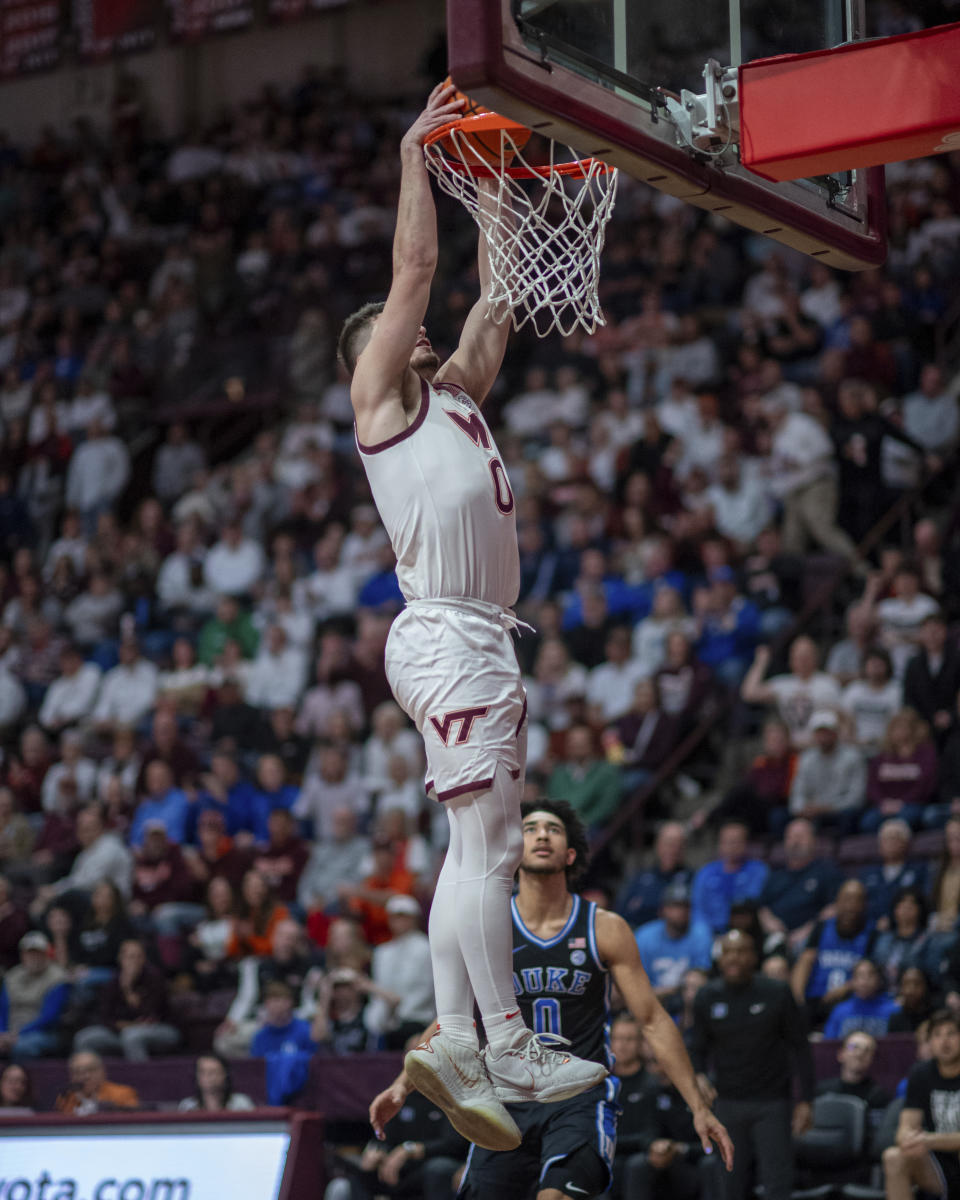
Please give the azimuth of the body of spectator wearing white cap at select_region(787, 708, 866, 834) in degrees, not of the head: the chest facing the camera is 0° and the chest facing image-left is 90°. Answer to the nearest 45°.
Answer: approximately 0°

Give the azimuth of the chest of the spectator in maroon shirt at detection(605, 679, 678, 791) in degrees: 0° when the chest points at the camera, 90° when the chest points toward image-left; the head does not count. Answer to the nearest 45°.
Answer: approximately 0°

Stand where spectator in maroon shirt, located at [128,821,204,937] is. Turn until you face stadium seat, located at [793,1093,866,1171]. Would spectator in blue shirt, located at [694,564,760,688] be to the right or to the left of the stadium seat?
left

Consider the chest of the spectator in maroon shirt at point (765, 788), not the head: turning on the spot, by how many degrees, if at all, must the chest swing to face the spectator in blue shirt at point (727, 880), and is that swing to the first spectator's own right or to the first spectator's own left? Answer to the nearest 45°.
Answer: approximately 45° to the first spectator's own left

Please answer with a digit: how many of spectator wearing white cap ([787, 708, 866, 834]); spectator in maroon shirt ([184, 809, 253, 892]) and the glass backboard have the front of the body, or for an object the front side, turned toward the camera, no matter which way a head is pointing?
2

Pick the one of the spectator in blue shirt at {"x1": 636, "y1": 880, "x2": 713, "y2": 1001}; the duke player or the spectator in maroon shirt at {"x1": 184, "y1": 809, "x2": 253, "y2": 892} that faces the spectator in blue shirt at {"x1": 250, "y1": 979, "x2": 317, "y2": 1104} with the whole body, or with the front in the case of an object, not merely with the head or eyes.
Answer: the spectator in maroon shirt

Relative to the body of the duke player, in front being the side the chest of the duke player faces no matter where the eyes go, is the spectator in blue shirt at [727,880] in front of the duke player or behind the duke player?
behind
